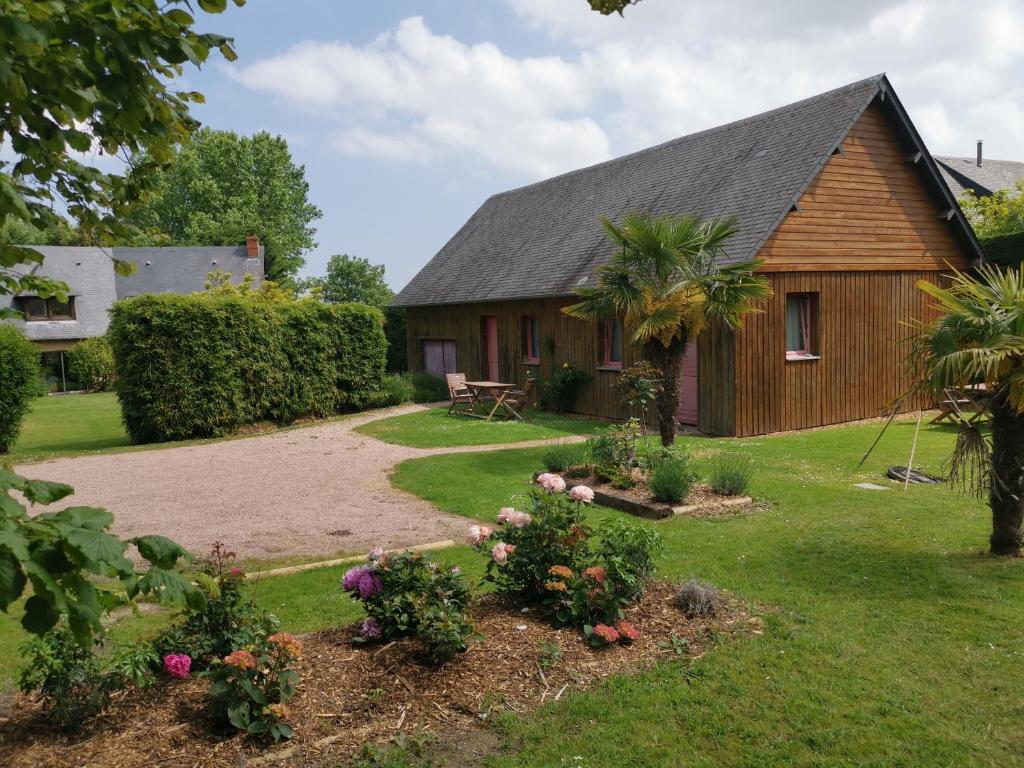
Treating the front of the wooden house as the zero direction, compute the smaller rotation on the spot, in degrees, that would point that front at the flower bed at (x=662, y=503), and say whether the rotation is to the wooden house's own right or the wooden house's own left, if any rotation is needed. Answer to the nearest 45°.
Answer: approximately 45° to the wooden house's own left

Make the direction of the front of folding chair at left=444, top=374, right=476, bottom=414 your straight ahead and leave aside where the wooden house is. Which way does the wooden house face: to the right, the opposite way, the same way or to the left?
to the right

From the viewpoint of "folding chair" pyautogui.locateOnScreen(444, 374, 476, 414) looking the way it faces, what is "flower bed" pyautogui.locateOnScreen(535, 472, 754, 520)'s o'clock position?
The flower bed is roughly at 1 o'clock from the folding chair.

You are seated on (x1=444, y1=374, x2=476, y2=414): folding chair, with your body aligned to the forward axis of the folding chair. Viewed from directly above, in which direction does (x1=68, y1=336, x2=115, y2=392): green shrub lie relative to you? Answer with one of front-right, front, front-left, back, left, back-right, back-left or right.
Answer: back

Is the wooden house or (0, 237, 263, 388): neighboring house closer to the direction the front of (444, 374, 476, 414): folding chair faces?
the wooden house

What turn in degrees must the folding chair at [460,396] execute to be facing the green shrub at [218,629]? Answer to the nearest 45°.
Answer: approximately 45° to its right

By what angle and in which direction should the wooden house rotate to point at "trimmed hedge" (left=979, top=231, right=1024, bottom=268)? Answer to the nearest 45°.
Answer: approximately 180°

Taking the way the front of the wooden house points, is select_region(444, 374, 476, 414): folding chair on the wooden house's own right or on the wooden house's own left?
on the wooden house's own right

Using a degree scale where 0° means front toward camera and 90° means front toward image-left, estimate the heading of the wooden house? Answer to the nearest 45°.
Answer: approximately 45°

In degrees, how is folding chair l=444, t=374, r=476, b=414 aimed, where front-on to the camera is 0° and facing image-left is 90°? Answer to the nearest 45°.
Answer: approximately 315°

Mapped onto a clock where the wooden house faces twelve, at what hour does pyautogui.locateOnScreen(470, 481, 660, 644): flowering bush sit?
The flowering bush is roughly at 11 o'clock from the wooden house.

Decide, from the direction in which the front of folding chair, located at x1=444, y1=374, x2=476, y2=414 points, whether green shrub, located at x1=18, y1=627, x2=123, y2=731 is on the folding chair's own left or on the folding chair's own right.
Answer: on the folding chair's own right

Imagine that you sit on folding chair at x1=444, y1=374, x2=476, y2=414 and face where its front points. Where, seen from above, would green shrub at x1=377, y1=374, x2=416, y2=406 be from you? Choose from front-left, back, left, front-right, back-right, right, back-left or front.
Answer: back

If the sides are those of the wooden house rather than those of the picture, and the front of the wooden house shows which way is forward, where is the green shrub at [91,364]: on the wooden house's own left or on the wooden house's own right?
on the wooden house's own right
